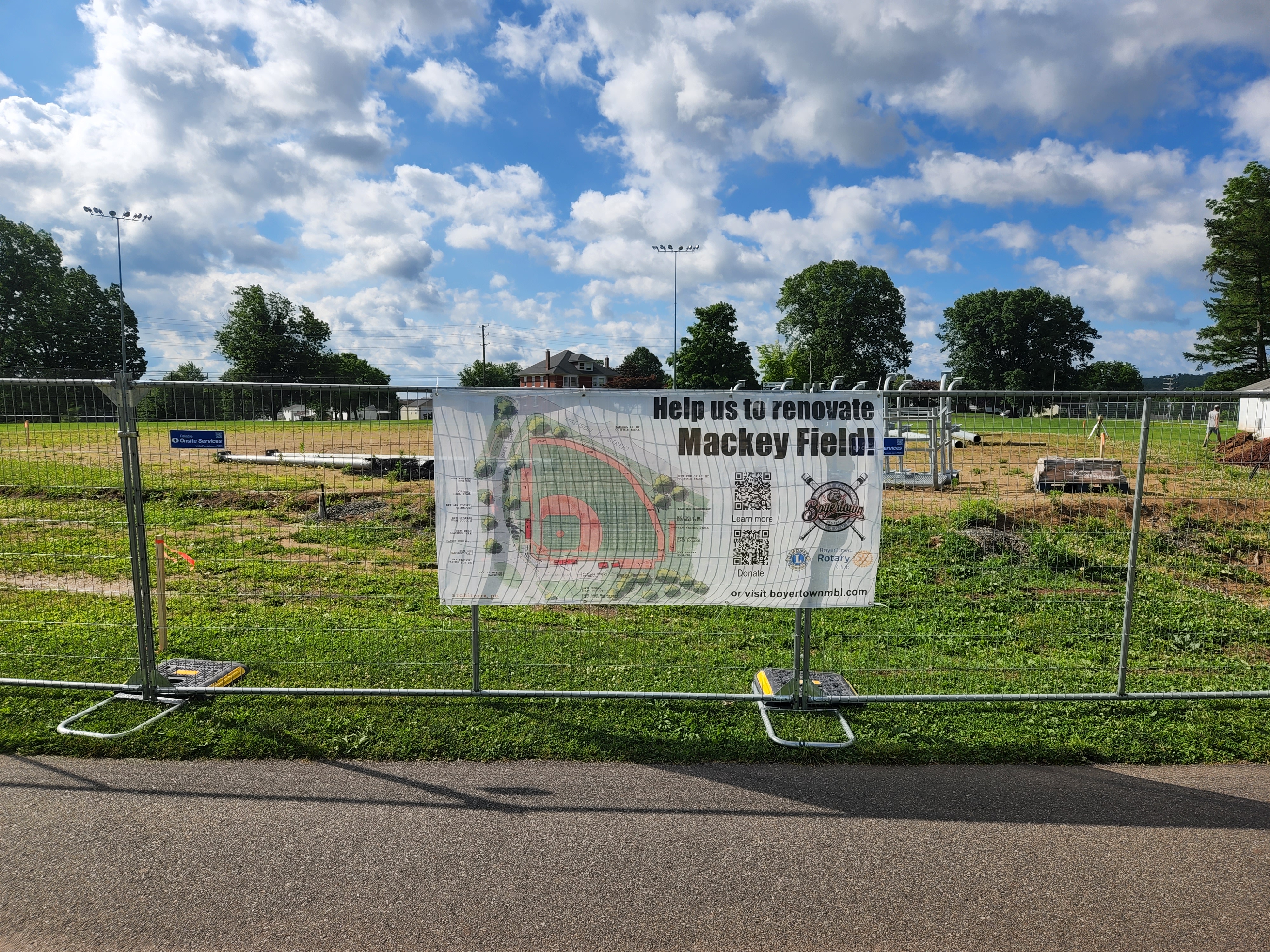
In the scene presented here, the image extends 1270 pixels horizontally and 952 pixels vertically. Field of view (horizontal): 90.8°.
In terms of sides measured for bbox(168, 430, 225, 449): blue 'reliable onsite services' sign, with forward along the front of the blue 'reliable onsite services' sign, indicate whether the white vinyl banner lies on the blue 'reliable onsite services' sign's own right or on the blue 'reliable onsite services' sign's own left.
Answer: on the blue 'reliable onsite services' sign's own left

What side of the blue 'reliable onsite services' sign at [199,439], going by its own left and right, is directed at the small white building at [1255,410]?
left

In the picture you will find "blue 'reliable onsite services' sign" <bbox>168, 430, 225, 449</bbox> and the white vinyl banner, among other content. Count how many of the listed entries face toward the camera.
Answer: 2

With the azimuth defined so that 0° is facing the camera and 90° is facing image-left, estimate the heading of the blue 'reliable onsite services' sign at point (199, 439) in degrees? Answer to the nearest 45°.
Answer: approximately 0°

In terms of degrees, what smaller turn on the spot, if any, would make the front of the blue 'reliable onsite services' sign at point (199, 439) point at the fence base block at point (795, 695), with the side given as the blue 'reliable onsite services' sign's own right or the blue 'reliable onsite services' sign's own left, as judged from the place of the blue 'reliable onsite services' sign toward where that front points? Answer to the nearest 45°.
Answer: approximately 45° to the blue 'reliable onsite services' sign's own left

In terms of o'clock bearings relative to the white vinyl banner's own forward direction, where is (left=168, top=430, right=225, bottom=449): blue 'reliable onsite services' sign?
The blue 'reliable onsite services' sign is roughly at 3 o'clock from the white vinyl banner.
